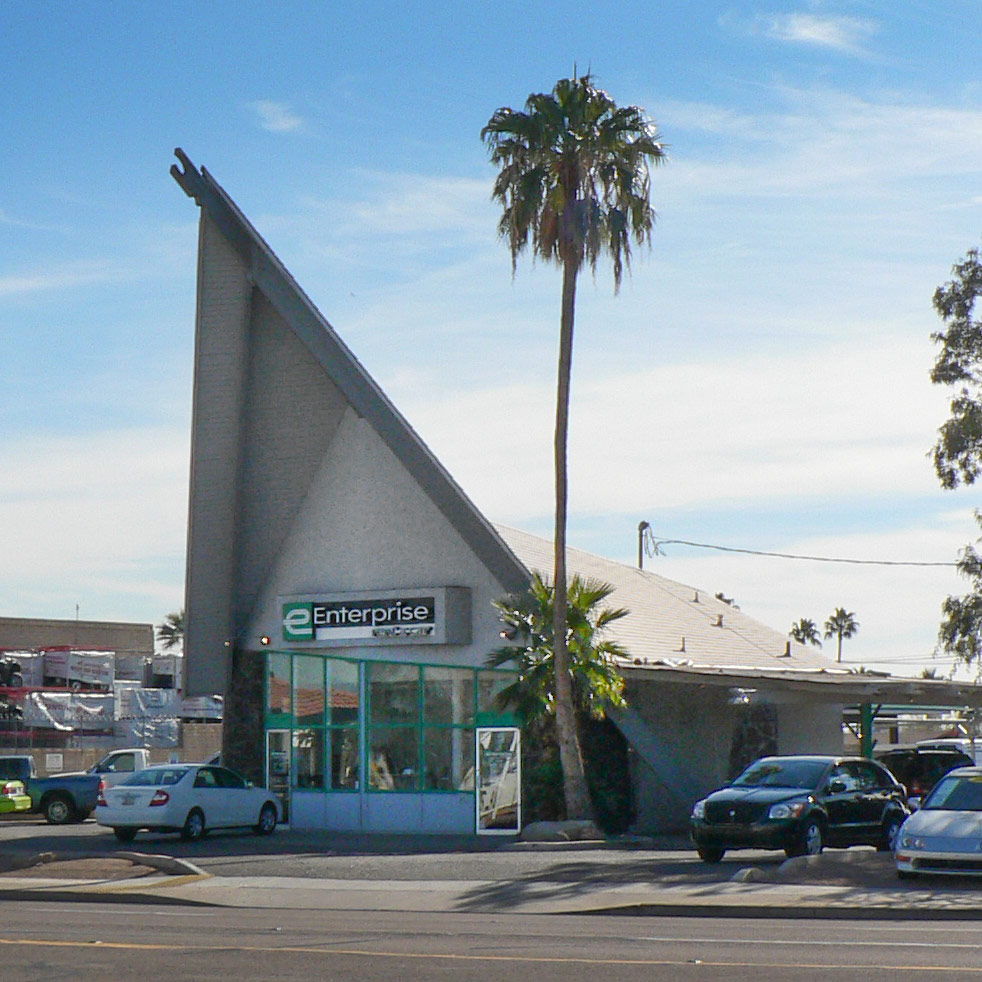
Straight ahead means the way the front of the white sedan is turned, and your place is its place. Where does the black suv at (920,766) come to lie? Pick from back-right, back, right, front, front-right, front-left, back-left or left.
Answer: front-right

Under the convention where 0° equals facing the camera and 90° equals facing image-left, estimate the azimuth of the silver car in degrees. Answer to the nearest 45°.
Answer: approximately 45°

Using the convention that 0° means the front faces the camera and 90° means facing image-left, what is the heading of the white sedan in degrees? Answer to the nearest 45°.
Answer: approximately 225°

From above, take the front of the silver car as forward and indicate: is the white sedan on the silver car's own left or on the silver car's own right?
on the silver car's own right

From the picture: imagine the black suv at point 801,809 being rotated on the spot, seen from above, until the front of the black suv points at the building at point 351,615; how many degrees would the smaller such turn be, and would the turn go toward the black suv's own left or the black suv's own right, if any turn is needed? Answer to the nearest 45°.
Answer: approximately 90° to the black suv's own right

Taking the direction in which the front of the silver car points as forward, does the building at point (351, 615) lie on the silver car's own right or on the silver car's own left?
on the silver car's own right

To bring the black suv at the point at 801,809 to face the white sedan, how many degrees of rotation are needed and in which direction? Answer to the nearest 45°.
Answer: approximately 45° to its right

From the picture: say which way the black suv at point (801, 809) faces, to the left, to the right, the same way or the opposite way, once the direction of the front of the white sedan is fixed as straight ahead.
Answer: the opposite way
